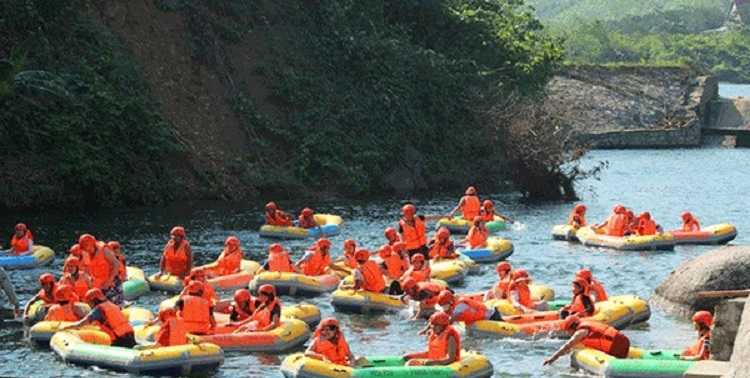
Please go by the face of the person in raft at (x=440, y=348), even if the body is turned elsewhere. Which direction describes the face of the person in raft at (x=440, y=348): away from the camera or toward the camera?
toward the camera

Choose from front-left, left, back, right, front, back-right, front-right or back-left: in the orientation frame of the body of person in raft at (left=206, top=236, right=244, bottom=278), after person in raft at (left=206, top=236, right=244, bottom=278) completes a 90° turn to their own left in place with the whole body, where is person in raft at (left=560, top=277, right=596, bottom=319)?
front

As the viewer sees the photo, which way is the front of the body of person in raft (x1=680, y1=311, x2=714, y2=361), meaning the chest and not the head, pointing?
to the viewer's left

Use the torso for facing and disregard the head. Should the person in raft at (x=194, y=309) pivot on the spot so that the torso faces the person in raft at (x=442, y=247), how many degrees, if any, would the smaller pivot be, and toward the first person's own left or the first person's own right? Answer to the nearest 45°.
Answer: approximately 45° to the first person's own right

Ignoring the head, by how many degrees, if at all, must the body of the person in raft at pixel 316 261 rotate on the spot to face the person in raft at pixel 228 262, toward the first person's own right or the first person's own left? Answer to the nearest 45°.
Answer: approximately 135° to the first person's own right

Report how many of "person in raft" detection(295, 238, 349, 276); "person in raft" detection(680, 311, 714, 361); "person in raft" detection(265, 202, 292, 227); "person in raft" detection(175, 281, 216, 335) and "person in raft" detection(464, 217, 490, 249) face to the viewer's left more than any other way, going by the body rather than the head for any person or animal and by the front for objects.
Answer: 1

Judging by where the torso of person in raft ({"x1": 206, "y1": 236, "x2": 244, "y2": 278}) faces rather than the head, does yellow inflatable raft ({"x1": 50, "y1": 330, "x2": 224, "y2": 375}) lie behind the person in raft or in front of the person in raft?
in front

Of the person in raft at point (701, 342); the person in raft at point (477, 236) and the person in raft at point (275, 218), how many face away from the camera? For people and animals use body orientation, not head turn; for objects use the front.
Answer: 0
